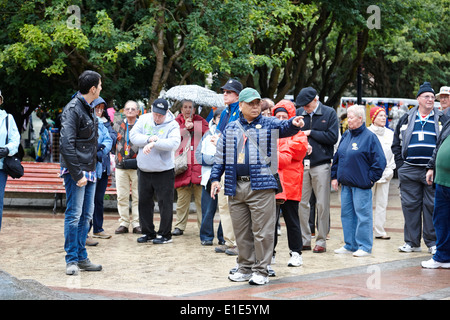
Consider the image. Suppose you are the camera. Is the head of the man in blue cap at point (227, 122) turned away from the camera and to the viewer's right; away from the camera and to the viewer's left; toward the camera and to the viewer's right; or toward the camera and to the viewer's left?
toward the camera and to the viewer's left

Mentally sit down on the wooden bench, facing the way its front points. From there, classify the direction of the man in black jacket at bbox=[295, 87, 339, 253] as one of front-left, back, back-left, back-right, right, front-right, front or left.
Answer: front-left

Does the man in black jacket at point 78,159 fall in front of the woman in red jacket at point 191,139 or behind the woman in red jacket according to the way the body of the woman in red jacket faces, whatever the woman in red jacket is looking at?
in front

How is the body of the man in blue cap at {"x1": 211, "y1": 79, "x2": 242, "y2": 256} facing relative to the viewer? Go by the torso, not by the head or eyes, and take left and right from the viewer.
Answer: facing the viewer and to the left of the viewer

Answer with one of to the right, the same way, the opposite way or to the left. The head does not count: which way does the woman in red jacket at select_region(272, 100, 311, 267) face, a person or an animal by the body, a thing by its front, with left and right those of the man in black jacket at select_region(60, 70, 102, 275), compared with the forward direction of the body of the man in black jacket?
to the right

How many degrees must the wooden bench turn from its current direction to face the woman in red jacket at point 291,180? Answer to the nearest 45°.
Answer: approximately 45° to its left

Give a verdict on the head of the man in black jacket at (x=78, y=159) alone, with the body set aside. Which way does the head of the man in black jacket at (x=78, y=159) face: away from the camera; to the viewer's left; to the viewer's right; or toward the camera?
to the viewer's right

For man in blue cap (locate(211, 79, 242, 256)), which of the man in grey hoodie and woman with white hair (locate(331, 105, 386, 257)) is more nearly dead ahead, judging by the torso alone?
the man in grey hoodie

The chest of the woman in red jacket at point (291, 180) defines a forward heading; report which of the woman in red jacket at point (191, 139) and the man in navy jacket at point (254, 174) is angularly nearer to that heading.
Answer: the man in navy jacket

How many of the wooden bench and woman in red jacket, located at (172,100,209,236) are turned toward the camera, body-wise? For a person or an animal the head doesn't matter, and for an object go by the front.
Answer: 2

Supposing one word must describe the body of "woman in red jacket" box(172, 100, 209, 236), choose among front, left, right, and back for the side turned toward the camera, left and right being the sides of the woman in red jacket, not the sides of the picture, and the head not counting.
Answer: front

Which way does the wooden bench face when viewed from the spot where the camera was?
facing the viewer

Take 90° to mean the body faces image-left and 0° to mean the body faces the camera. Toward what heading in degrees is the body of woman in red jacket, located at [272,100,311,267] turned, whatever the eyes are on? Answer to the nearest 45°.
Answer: approximately 45°

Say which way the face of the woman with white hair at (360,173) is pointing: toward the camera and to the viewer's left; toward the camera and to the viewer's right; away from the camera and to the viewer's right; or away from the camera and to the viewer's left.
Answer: toward the camera and to the viewer's left

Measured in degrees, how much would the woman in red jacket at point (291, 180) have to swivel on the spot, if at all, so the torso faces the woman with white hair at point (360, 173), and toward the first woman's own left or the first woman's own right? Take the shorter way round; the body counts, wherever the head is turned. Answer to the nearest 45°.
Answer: approximately 180°

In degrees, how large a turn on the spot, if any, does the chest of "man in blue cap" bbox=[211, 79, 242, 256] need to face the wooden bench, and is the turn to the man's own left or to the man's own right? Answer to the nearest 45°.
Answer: approximately 90° to the man's own right

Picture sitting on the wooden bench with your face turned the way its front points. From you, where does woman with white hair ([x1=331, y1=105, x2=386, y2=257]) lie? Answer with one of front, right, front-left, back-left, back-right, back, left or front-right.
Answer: front-left

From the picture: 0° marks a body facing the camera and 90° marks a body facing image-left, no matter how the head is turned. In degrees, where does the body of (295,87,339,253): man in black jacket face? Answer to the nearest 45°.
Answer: approximately 45°
